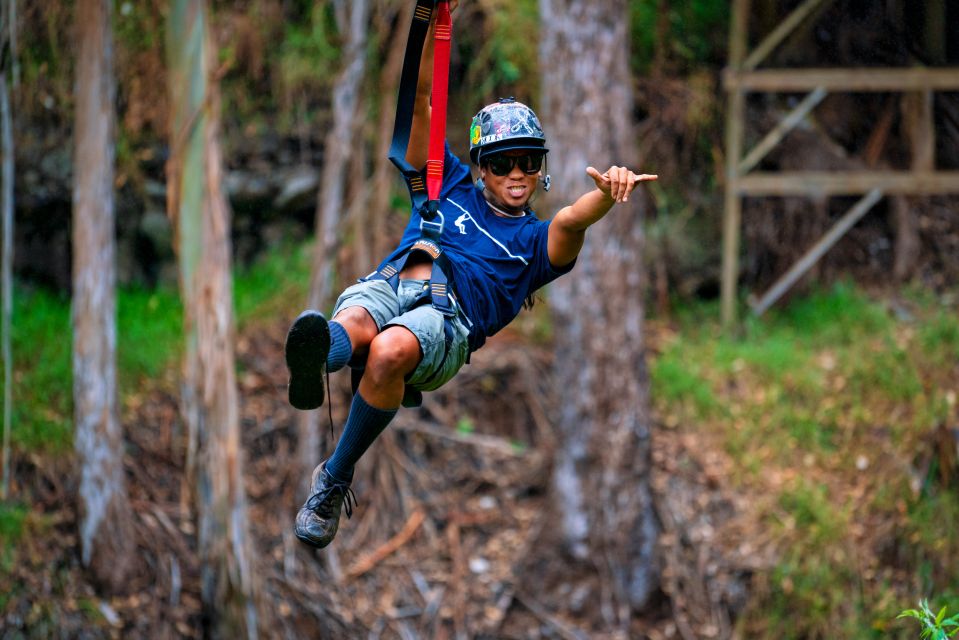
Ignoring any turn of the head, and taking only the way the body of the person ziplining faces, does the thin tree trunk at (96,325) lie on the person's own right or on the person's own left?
on the person's own right

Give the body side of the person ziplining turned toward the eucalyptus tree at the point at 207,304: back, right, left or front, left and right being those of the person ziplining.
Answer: right

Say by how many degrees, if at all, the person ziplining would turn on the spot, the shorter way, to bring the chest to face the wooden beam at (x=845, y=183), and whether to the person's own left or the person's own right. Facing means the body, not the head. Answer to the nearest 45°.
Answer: approximately 180°

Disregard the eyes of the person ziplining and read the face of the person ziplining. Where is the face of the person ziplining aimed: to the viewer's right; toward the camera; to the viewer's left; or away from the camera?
toward the camera

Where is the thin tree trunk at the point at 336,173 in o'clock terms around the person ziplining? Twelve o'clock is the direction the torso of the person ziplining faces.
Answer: The thin tree trunk is roughly at 4 o'clock from the person ziplining.

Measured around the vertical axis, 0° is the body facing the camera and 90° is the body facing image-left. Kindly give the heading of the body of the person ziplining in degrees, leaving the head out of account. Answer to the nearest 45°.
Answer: approximately 45°

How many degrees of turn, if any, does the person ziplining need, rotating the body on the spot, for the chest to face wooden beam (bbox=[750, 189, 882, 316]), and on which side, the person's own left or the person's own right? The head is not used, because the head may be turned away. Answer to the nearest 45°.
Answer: approximately 180°

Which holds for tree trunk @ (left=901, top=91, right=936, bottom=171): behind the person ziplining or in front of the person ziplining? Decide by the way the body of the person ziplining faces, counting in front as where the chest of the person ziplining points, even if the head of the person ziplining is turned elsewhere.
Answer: behind

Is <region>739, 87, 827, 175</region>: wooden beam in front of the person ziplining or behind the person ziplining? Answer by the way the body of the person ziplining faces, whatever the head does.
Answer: behind
